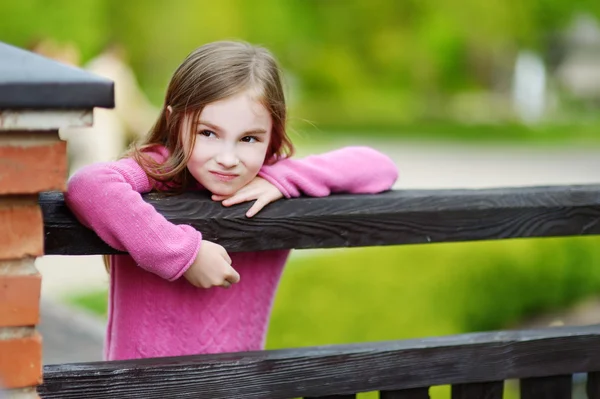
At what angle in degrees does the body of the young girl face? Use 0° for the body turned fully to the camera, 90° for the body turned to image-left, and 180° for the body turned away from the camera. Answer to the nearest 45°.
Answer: approximately 0°

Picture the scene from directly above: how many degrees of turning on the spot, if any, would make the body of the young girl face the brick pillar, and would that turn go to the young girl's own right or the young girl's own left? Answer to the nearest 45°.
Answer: approximately 45° to the young girl's own right
